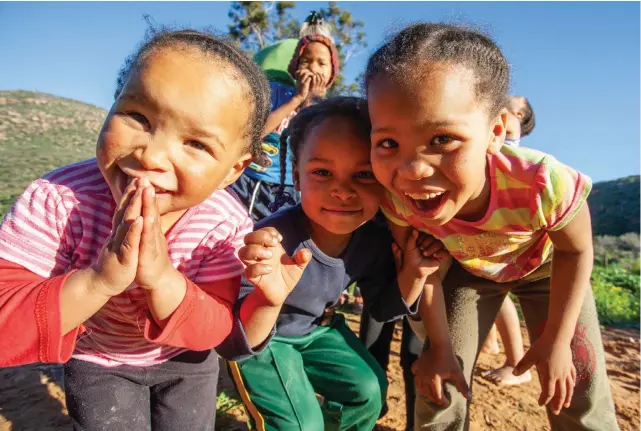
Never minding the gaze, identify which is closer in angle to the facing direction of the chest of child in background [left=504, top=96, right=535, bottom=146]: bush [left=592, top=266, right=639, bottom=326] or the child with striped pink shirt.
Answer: the child with striped pink shirt

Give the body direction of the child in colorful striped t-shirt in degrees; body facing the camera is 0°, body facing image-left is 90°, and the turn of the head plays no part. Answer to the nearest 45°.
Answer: approximately 45°
